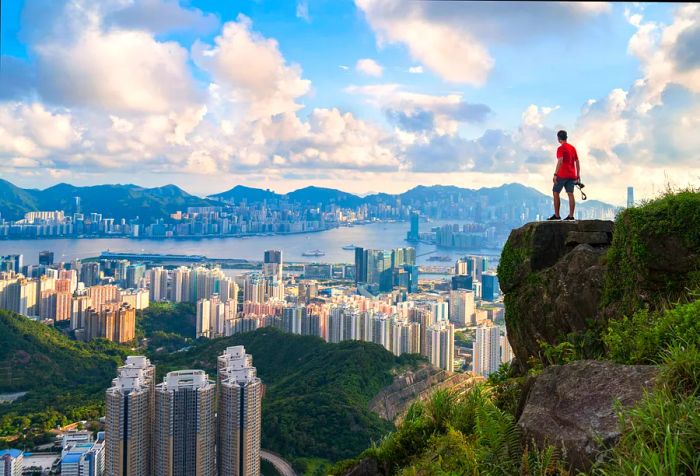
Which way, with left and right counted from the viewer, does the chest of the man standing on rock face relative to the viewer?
facing away from the viewer and to the left of the viewer

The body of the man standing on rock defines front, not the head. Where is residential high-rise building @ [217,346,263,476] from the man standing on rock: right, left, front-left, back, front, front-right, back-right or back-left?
front

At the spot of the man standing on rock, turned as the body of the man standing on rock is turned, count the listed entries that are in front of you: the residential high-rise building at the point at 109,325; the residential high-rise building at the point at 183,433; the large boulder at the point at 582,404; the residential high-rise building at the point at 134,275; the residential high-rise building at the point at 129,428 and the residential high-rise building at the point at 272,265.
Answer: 5

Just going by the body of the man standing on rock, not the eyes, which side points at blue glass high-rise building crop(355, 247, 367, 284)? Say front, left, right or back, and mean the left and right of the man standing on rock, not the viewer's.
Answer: front

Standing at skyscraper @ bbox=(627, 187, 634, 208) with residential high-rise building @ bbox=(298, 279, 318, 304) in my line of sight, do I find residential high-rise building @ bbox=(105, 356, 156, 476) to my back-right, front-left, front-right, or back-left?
front-left

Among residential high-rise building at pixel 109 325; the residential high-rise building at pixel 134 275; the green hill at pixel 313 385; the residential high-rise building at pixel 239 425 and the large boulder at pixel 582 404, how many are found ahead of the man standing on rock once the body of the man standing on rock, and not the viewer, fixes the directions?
4

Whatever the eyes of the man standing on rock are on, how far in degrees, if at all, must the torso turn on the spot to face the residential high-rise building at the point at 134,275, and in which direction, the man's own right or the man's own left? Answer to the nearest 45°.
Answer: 0° — they already face it

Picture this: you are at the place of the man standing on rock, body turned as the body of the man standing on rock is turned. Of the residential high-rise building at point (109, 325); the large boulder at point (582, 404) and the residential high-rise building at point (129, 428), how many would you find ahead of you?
2

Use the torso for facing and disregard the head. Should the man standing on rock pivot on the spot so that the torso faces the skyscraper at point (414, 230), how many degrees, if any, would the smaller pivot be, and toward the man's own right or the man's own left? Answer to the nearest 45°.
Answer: approximately 45° to the man's own right

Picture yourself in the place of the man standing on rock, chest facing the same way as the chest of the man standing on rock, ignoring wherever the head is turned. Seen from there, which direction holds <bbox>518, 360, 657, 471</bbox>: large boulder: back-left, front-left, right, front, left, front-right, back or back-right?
back-left

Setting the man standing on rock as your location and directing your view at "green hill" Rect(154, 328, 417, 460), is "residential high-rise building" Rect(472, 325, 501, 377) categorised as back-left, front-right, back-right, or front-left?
front-right

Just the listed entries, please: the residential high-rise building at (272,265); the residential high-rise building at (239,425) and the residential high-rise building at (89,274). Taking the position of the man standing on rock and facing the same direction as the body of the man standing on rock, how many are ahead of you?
3

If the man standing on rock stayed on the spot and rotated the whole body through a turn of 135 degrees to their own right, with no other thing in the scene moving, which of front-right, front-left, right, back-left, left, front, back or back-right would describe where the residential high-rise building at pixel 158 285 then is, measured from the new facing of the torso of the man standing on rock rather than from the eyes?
back-left

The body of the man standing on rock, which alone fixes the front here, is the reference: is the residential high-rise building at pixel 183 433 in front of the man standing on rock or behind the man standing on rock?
in front

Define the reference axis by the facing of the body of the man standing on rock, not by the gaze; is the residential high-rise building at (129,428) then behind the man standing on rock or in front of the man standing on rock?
in front

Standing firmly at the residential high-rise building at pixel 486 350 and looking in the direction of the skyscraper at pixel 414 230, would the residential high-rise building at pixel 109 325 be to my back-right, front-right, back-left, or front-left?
front-left

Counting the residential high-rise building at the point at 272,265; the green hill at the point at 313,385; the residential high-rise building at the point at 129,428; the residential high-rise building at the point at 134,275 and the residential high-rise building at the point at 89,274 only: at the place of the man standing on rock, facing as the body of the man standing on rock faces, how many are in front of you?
5
